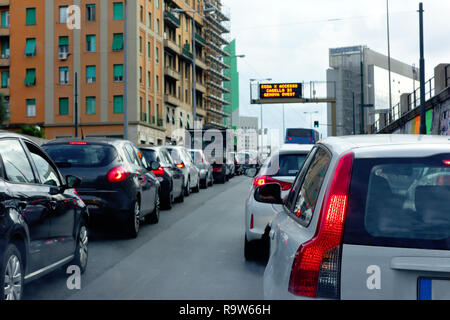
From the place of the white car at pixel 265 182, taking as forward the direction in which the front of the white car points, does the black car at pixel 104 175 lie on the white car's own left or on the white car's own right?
on the white car's own left

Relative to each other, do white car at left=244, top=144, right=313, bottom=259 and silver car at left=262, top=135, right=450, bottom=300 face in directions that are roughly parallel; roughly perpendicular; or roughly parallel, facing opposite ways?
roughly parallel

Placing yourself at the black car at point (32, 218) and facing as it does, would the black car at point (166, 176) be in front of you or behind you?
in front

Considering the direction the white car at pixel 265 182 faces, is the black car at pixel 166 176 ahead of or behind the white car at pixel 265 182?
ahead

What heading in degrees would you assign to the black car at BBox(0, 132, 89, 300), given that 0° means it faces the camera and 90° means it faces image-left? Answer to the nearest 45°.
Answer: approximately 225°

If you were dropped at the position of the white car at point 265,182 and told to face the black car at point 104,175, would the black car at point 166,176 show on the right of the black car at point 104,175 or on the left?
right

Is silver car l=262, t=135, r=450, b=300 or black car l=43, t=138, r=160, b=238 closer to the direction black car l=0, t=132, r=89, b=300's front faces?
the black car

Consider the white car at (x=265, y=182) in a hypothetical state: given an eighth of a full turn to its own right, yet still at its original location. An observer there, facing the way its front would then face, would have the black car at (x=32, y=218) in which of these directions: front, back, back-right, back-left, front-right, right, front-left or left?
back

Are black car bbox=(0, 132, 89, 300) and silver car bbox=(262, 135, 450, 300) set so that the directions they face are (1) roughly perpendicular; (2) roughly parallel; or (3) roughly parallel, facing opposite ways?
roughly parallel

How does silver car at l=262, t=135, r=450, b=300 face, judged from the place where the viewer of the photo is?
facing away from the viewer

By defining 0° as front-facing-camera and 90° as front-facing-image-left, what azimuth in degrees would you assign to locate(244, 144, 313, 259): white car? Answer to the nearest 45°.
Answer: approximately 180°

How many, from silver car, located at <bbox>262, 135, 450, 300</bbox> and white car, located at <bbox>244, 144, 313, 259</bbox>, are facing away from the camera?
2
